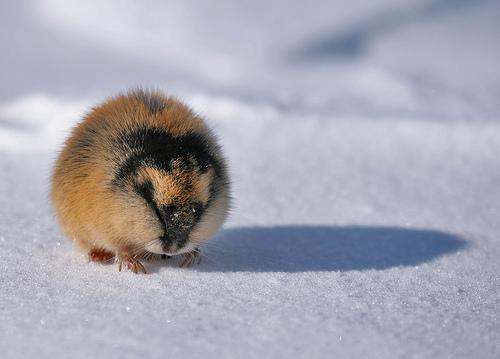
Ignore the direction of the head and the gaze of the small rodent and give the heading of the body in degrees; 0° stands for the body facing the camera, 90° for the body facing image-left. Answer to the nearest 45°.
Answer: approximately 315°
